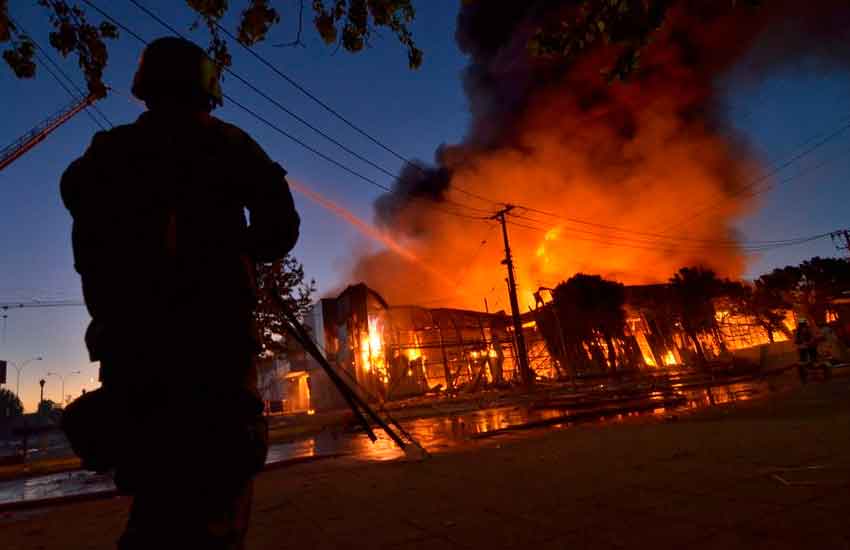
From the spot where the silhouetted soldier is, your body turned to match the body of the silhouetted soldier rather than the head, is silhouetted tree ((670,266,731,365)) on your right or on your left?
on your right

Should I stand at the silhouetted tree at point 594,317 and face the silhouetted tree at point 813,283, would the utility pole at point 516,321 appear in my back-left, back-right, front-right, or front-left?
back-right

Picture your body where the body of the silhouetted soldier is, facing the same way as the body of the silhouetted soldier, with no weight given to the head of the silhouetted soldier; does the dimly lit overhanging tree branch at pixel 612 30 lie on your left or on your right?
on your right

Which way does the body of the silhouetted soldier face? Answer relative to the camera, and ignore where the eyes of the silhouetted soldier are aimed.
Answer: away from the camera

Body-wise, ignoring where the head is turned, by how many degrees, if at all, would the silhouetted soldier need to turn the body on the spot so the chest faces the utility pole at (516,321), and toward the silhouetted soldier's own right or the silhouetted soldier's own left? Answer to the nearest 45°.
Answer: approximately 45° to the silhouetted soldier's own right

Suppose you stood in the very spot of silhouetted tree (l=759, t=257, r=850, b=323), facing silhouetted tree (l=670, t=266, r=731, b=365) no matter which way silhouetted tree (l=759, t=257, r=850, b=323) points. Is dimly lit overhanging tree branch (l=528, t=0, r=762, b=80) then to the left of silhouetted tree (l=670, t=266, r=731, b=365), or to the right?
left

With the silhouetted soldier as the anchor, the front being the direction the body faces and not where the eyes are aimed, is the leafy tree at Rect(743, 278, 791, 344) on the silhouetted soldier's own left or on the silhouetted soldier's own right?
on the silhouetted soldier's own right

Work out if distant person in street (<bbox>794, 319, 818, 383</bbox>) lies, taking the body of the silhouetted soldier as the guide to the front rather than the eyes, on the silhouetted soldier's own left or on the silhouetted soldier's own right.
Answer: on the silhouetted soldier's own right
